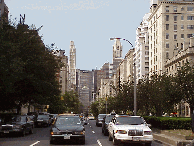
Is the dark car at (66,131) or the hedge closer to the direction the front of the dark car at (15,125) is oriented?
the dark car

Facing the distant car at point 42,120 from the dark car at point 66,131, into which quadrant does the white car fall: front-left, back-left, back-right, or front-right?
back-right

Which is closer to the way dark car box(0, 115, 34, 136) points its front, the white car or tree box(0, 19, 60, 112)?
the white car

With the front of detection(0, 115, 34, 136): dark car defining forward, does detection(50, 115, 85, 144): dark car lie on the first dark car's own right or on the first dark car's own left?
on the first dark car's own left

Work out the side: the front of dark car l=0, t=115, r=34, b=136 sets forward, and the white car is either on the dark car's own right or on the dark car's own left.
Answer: on the dark car's own left

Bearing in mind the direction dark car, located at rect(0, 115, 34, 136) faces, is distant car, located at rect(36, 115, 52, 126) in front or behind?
behind
